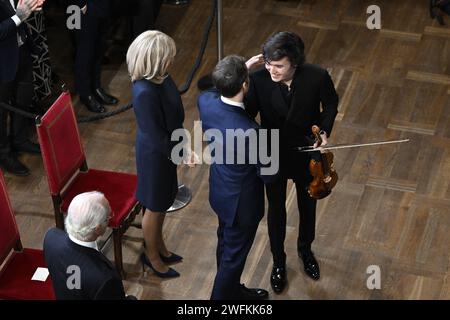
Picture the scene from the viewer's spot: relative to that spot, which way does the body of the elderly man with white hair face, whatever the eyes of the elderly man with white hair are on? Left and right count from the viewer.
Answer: facing away from the viewer and to the right of the viewer

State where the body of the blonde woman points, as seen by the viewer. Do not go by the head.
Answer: to the viewer's right

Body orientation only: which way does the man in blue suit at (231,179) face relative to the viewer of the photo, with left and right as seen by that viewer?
facing away from the viewer and to the right of the viewer

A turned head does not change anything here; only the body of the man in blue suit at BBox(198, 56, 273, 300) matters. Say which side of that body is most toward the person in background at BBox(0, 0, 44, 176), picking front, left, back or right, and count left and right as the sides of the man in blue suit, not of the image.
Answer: left

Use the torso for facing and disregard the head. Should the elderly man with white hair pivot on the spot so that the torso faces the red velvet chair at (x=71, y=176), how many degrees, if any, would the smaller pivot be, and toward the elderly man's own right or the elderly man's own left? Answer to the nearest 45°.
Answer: approximately 45° to the elderly man's own left

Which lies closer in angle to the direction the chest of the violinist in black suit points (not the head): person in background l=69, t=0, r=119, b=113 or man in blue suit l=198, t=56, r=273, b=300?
the man in blue suit

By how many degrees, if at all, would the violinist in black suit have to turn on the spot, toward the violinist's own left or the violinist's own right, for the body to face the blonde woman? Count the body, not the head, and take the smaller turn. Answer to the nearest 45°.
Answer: approximately 90° to the violinist's own right

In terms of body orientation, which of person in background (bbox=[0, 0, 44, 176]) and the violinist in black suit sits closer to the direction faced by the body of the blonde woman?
the violinist in black suit

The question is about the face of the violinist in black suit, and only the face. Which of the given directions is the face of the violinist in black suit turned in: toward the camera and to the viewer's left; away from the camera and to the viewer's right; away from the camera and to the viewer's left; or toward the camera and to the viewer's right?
toward the camera and to the viewer's left

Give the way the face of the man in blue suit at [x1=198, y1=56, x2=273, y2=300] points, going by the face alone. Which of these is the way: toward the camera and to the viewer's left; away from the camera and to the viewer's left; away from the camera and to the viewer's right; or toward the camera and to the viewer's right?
away from the camera and to the viewer's right

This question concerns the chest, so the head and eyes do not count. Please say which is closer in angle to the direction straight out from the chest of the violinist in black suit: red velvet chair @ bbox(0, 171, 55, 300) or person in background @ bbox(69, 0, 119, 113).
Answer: the red velvet chair

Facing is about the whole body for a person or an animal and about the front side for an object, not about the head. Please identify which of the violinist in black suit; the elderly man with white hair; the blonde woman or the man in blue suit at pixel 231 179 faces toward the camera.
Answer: the violinist in black suit

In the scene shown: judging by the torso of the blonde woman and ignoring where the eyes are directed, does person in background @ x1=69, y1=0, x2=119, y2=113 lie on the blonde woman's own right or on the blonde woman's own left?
on the blonde woman's own left
